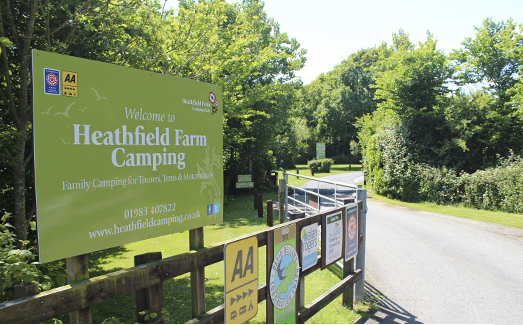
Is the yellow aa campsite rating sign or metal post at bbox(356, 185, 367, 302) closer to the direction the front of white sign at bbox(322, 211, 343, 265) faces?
the yellow aa campsite rating sign

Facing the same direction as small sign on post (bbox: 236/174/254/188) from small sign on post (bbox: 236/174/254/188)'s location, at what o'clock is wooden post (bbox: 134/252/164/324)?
The wooden post is roughly at 12 o'clock from the small sign on post.

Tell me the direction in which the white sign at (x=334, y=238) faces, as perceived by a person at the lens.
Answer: facing the viewer and to the right of the viewer

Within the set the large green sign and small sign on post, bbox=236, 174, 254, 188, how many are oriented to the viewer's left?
0

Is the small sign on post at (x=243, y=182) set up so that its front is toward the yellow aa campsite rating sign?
yes

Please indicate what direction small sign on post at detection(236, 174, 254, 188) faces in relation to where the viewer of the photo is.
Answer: facing the viewer

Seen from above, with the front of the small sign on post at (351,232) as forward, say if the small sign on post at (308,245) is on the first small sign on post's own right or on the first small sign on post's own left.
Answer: on the first small sign on post's own right

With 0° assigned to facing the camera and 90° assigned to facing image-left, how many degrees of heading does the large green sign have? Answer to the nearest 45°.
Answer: approximately 315°

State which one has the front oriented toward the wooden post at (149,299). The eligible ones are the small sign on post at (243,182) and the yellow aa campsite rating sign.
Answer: the small sign on post

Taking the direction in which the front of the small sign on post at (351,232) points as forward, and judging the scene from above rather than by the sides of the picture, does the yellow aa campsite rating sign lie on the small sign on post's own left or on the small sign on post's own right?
on the small sign on post's own right

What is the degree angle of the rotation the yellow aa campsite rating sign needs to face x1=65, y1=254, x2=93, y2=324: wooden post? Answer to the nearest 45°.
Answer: approximately 90° to its right

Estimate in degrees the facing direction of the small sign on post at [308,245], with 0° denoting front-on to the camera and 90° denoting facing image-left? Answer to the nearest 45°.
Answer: approximately 315°

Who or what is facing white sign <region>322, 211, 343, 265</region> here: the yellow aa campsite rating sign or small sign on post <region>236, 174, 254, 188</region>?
the small sign on post
